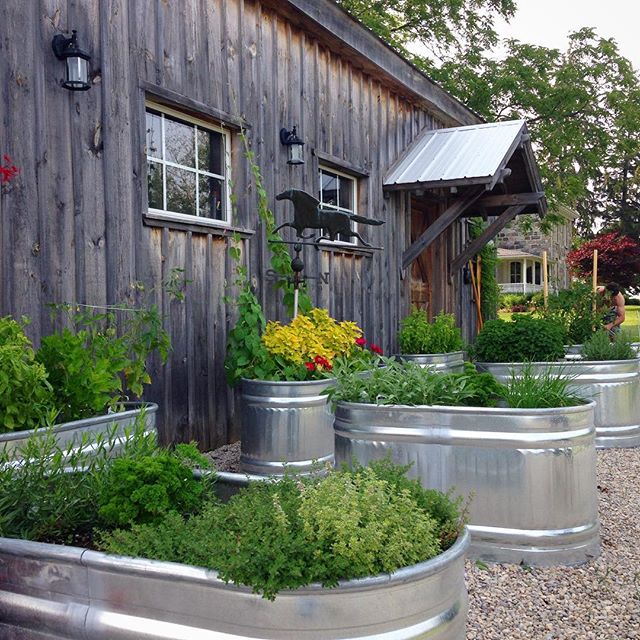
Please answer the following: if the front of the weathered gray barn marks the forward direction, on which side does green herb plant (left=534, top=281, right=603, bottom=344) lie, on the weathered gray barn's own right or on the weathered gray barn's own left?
on the weathered gray barn's own left

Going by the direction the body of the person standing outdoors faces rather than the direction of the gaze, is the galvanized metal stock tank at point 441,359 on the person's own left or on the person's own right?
on the person's own left

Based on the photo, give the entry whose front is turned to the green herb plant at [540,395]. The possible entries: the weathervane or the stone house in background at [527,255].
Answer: the stone house in background

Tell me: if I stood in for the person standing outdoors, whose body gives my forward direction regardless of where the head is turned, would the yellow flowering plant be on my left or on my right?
on my left

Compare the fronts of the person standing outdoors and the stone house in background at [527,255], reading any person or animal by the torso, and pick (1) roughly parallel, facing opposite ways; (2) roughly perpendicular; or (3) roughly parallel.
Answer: roughly perpendicular

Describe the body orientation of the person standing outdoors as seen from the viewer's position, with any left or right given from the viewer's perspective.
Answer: facing to the left of the viewer
